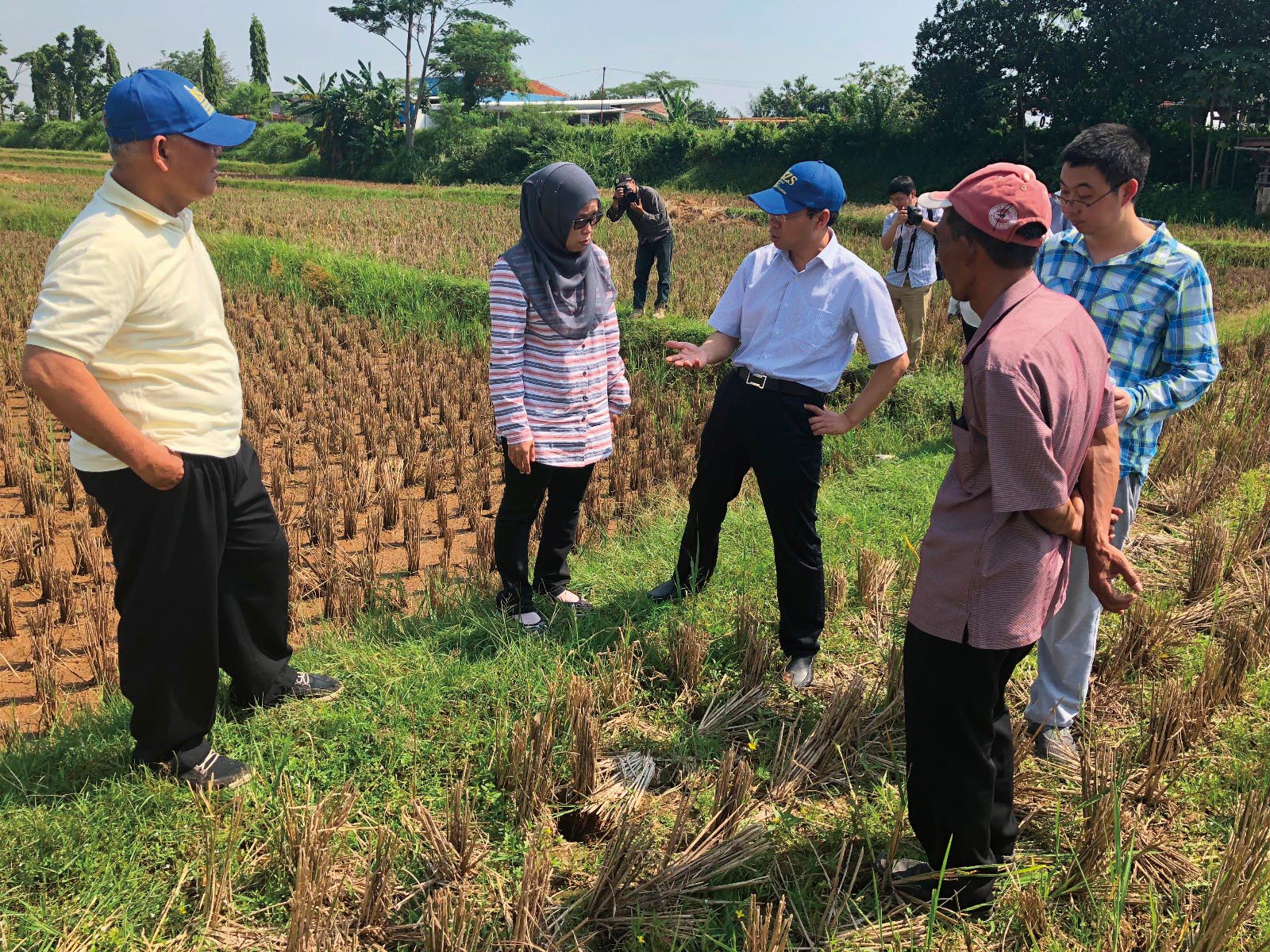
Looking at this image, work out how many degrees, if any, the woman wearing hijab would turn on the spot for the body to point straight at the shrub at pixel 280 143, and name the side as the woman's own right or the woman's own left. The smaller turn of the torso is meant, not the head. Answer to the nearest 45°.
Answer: approximately 135° to the woman's own left

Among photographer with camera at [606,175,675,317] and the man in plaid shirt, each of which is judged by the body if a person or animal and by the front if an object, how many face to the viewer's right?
0

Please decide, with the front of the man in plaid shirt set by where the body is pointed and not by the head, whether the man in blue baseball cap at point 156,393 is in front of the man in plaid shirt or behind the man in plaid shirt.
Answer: in front

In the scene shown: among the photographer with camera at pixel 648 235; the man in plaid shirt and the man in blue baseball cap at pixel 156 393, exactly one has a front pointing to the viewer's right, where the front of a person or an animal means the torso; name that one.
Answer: the man in blue baseball cap

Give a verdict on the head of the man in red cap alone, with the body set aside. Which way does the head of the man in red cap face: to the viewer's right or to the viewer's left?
to the viewer's left

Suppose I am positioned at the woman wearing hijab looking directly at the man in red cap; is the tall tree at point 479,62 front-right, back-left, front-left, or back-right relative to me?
back-left

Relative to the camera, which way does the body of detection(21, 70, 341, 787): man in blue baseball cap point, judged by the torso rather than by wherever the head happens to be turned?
to the viewer's right

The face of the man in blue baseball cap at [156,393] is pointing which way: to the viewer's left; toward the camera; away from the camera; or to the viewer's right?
to the viewer's right

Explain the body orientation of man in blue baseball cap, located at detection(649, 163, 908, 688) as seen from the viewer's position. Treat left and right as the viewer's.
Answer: facing the viewer and to the left of the viewer

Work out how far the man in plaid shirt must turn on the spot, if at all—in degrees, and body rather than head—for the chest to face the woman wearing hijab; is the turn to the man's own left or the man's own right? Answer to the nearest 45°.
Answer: approximately 45° to the man's own right

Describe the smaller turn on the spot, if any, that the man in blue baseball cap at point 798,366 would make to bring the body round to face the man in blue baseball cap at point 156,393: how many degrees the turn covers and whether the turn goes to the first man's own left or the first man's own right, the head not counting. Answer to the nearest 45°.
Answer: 0° — they already face them

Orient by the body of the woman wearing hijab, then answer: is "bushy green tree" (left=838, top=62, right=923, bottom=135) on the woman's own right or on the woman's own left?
on the woman's own left

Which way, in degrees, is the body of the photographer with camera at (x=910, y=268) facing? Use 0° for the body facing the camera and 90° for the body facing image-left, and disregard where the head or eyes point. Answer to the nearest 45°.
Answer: approximately 0°

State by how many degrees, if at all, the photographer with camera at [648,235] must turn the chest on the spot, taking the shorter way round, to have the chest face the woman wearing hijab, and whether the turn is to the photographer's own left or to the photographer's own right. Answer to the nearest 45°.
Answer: approximately 45° to the photographer's own left

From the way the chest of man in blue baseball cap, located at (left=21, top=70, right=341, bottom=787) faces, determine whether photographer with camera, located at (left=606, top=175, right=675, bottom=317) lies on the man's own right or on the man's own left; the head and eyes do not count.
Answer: on the man's own left
